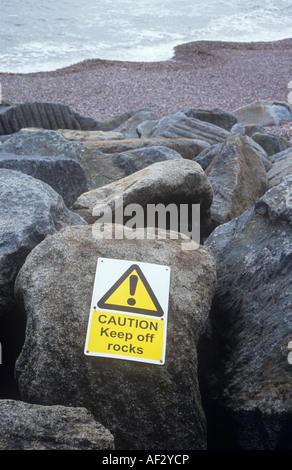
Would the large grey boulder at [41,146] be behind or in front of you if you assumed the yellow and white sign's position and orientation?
behind

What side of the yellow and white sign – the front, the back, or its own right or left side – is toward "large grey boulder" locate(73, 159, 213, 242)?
back

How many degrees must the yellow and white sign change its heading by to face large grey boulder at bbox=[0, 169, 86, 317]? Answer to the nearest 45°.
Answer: approximately 135° to its right

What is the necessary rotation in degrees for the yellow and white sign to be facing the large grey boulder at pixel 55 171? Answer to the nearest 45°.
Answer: approximately 180°

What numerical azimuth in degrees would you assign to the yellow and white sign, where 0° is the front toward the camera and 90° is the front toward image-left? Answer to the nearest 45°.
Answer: approximately 0°

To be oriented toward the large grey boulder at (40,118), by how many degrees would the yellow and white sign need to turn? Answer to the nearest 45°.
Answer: approximately 180°

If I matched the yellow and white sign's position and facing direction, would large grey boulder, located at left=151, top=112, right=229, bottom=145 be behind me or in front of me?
behind

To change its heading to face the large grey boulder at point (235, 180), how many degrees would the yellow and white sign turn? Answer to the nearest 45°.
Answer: approximately 180°

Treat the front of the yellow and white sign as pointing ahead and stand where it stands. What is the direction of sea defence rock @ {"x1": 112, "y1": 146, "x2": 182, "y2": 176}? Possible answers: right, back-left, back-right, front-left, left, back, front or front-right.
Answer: back
